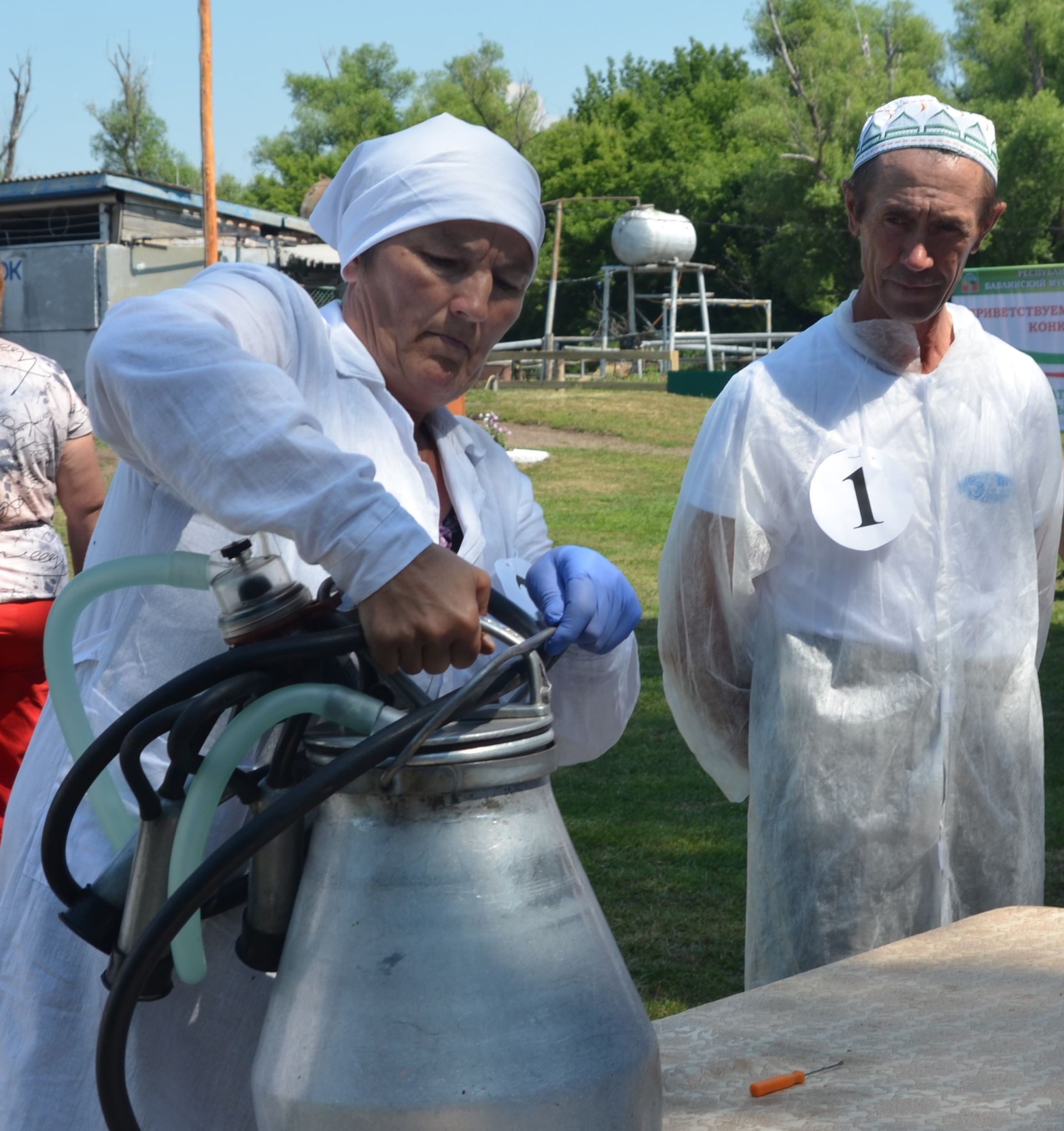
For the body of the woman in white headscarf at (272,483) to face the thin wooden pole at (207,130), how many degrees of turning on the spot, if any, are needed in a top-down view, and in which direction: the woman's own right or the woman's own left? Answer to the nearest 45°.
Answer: approximately 135° to the woman's own left

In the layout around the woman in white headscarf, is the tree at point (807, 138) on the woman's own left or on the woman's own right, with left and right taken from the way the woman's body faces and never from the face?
on the woman's own left

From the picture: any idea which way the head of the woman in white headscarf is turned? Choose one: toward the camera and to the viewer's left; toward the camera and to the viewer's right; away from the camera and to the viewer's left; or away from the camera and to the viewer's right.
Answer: toward the camera and to the viewer's right

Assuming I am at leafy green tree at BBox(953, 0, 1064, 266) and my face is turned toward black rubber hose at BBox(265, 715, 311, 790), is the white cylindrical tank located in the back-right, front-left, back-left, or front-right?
front-right

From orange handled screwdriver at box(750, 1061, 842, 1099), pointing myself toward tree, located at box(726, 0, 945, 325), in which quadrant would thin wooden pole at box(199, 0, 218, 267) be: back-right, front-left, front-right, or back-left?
front-left

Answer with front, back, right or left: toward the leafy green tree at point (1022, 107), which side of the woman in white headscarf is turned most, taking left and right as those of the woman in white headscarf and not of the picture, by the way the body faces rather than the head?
left

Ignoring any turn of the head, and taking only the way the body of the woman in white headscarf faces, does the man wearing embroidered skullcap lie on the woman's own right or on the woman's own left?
on the woman's own left
